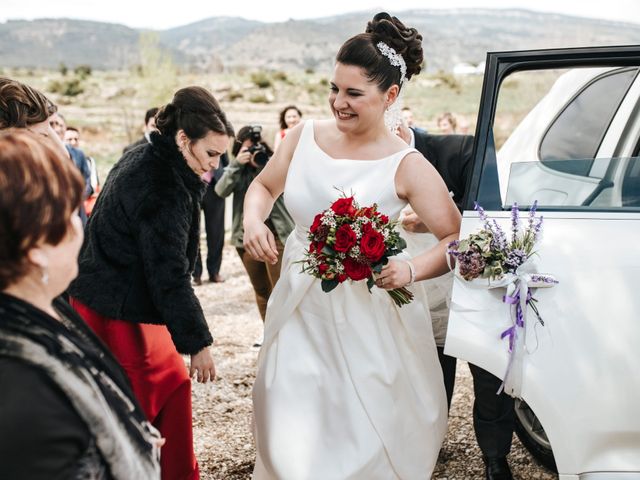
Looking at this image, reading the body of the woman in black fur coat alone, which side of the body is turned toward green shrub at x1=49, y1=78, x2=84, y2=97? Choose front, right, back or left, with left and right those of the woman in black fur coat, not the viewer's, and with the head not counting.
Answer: left

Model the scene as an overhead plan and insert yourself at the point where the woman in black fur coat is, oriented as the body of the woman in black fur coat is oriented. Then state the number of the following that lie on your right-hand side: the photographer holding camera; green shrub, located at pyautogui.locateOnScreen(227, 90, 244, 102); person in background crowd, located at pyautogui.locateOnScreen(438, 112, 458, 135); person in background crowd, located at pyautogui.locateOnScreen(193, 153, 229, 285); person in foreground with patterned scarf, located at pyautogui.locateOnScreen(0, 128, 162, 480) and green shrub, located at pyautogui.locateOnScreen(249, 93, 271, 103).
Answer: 1

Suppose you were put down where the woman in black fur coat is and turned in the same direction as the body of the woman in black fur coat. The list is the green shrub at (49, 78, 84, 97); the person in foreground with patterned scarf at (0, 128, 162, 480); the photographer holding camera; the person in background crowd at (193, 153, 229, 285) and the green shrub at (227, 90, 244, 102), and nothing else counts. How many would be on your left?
4

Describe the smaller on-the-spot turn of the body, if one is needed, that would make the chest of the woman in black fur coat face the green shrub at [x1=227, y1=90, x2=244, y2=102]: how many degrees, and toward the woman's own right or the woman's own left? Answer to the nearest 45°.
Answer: approximately 90° to the woman's own left

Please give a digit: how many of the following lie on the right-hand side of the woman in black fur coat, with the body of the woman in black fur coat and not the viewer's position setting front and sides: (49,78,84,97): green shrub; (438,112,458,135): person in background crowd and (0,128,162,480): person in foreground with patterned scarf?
1

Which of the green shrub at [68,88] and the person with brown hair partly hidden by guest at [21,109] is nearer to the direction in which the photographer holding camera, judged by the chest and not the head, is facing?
the person with brown hair partly hidden by guest

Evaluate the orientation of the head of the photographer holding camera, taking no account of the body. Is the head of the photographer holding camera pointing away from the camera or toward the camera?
toward the camera

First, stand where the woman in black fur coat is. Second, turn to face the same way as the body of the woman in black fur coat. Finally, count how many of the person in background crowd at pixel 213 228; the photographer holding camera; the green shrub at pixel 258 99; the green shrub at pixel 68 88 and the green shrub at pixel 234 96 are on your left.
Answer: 5

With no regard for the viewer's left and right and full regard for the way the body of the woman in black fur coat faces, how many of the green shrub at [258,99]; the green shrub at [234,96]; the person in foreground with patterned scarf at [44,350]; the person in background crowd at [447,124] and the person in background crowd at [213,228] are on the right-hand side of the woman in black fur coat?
1

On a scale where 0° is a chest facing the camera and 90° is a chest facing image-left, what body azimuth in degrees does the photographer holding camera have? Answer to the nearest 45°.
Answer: approximately 315°

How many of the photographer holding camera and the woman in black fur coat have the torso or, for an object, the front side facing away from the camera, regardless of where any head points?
0

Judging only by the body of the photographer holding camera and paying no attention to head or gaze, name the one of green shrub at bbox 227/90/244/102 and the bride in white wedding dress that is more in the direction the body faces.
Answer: the bride in white wedding dress

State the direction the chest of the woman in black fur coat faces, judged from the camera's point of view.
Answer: to the viewer's right

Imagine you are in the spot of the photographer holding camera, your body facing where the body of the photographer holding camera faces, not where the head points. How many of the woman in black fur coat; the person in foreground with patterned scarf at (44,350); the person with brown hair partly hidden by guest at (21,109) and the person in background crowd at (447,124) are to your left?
1

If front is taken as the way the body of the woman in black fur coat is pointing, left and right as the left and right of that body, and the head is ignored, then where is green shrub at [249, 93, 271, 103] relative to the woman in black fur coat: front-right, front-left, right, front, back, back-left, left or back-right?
left

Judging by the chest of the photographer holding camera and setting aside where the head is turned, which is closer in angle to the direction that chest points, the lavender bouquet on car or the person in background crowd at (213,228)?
the lavender bouquet on car

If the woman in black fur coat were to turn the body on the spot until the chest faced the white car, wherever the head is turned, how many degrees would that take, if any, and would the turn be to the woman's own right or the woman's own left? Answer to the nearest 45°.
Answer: approximately 45° to the woman's own right
